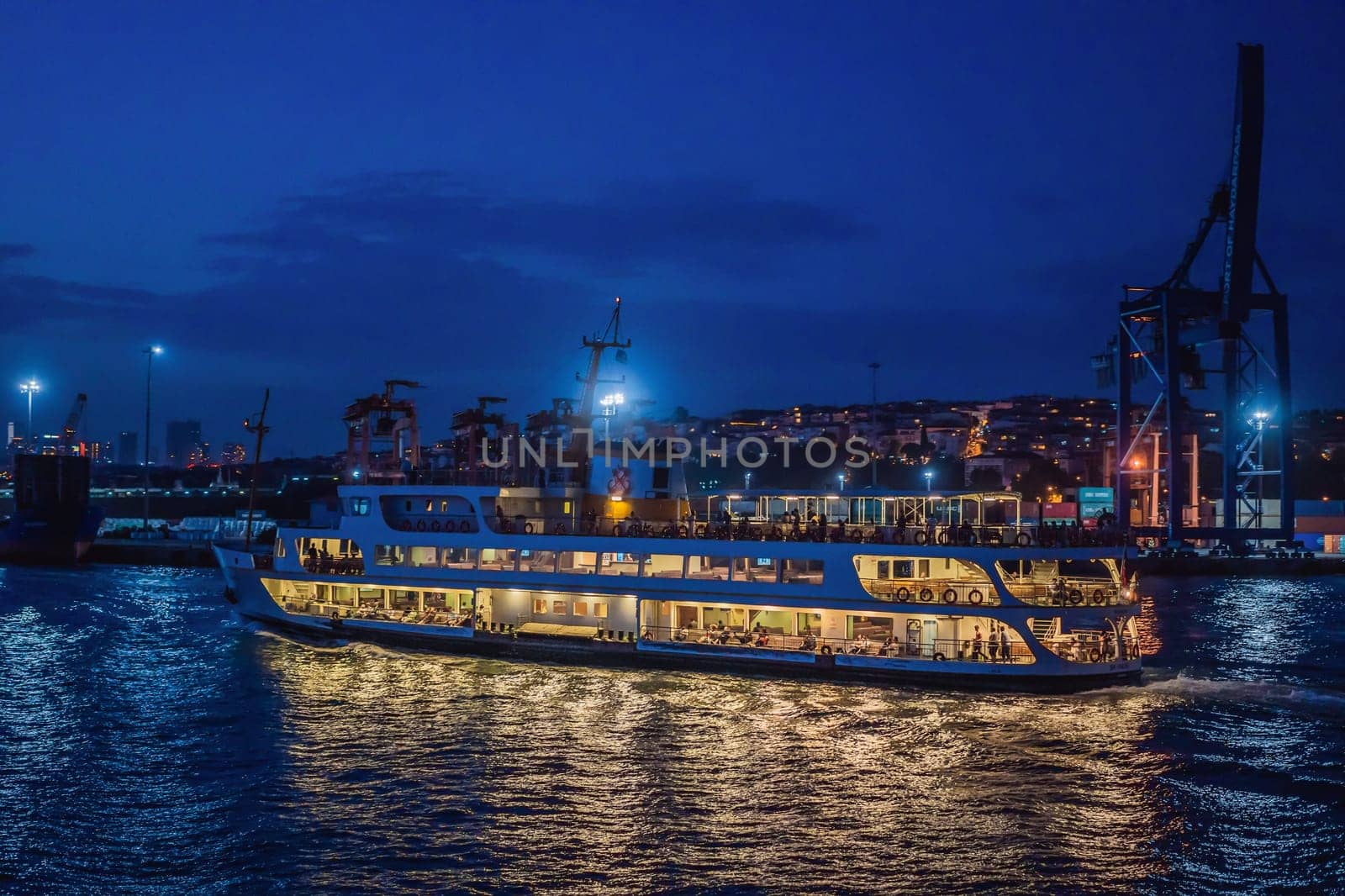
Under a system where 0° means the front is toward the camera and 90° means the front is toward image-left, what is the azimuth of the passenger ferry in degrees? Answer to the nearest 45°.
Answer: approximately 90°
